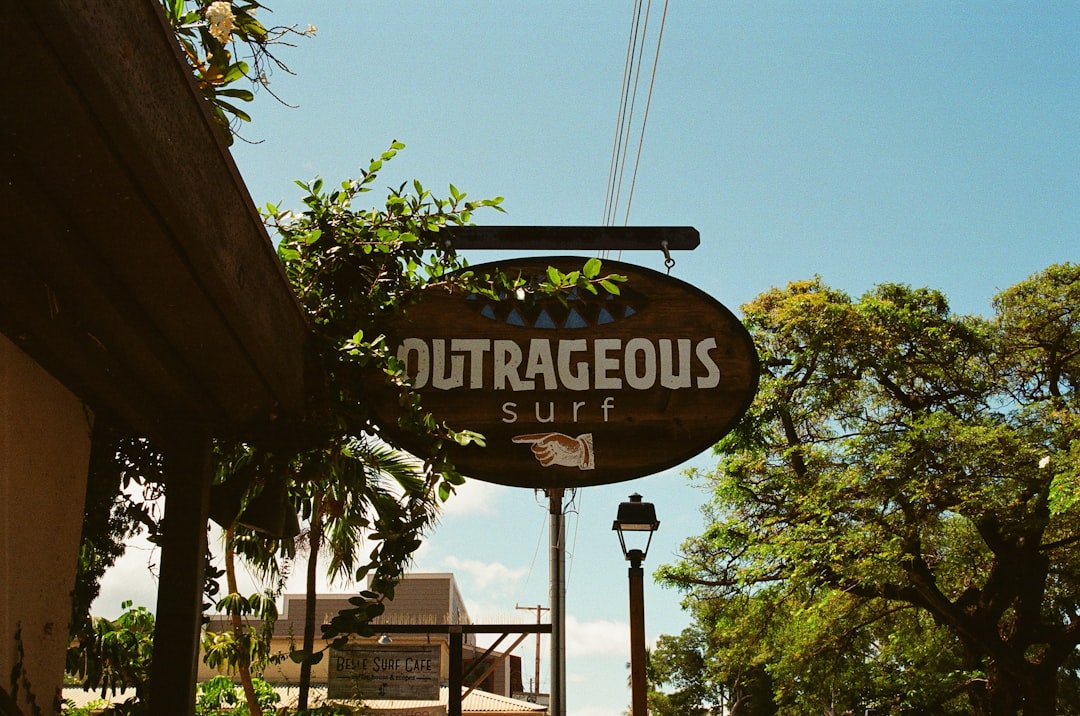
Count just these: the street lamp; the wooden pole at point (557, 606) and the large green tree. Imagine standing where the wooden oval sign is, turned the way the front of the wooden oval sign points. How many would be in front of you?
0

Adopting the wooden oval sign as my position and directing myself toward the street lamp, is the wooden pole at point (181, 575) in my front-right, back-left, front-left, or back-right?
back-left

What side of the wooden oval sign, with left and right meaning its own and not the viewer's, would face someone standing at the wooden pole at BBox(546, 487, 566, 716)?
back

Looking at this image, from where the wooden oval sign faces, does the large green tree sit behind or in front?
behind

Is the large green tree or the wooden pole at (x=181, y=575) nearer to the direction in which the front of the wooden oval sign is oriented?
the wooden pole

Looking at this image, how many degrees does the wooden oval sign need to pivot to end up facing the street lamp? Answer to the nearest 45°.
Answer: approximately 180°

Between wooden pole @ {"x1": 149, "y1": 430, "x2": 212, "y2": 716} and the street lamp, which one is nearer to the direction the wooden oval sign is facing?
the wooden pole

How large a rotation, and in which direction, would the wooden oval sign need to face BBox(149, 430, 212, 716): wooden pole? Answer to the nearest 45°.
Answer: approximately 45° to its right

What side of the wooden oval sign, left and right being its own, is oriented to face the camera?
front
